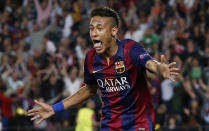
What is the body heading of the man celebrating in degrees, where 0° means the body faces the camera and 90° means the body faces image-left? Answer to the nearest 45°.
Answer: approximately 45°
